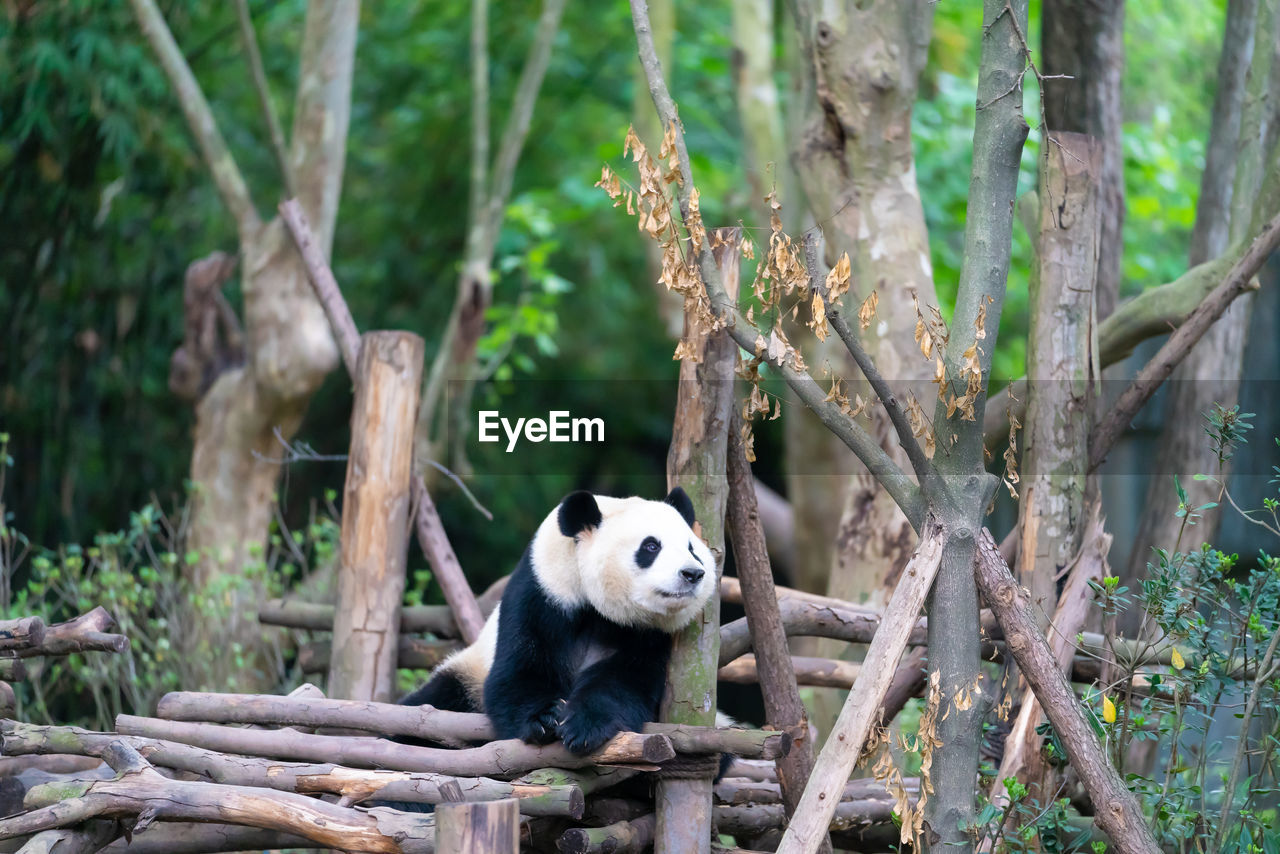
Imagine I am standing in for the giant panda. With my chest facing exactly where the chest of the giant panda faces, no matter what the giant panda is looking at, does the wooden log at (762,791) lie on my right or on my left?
on my left

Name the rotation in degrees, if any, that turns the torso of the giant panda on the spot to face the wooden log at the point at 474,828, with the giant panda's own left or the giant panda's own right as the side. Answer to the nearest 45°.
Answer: approximately 45° to the giant panda's own right

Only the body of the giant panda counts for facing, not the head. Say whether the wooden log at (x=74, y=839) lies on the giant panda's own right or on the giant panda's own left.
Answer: on the giant panda's own right

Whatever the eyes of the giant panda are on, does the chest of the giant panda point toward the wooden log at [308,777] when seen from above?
no

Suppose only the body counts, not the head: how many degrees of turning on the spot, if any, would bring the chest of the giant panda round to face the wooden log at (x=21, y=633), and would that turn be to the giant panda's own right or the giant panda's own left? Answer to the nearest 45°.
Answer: approximately 135° to the giant panda's own right

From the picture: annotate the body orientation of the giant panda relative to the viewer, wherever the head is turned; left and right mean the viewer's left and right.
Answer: facing the viewer and to the right of the viewer

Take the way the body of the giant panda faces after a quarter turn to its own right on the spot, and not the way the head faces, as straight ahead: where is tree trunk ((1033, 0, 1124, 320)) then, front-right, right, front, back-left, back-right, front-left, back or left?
back

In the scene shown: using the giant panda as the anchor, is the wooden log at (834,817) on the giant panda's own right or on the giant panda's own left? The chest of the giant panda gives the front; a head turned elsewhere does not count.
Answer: on the giant panda's own left

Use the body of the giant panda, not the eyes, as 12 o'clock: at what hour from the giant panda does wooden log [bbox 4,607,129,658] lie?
The wooden log is roughly at 5 o'clock from the giant panda.

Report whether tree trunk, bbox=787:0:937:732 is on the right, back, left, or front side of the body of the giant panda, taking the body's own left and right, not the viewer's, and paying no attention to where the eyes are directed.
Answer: left

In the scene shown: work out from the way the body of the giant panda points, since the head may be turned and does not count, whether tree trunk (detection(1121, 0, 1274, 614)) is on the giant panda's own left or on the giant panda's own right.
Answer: on the giant panda's own left
